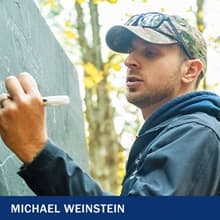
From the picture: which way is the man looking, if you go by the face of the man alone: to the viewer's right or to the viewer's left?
to the viewer's left

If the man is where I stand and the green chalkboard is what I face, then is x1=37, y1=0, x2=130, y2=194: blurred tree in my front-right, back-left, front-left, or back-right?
front-right

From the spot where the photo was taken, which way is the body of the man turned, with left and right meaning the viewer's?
facing to the left of the viewer

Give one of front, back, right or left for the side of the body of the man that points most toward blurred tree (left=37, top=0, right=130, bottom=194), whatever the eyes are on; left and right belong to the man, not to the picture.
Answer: right
